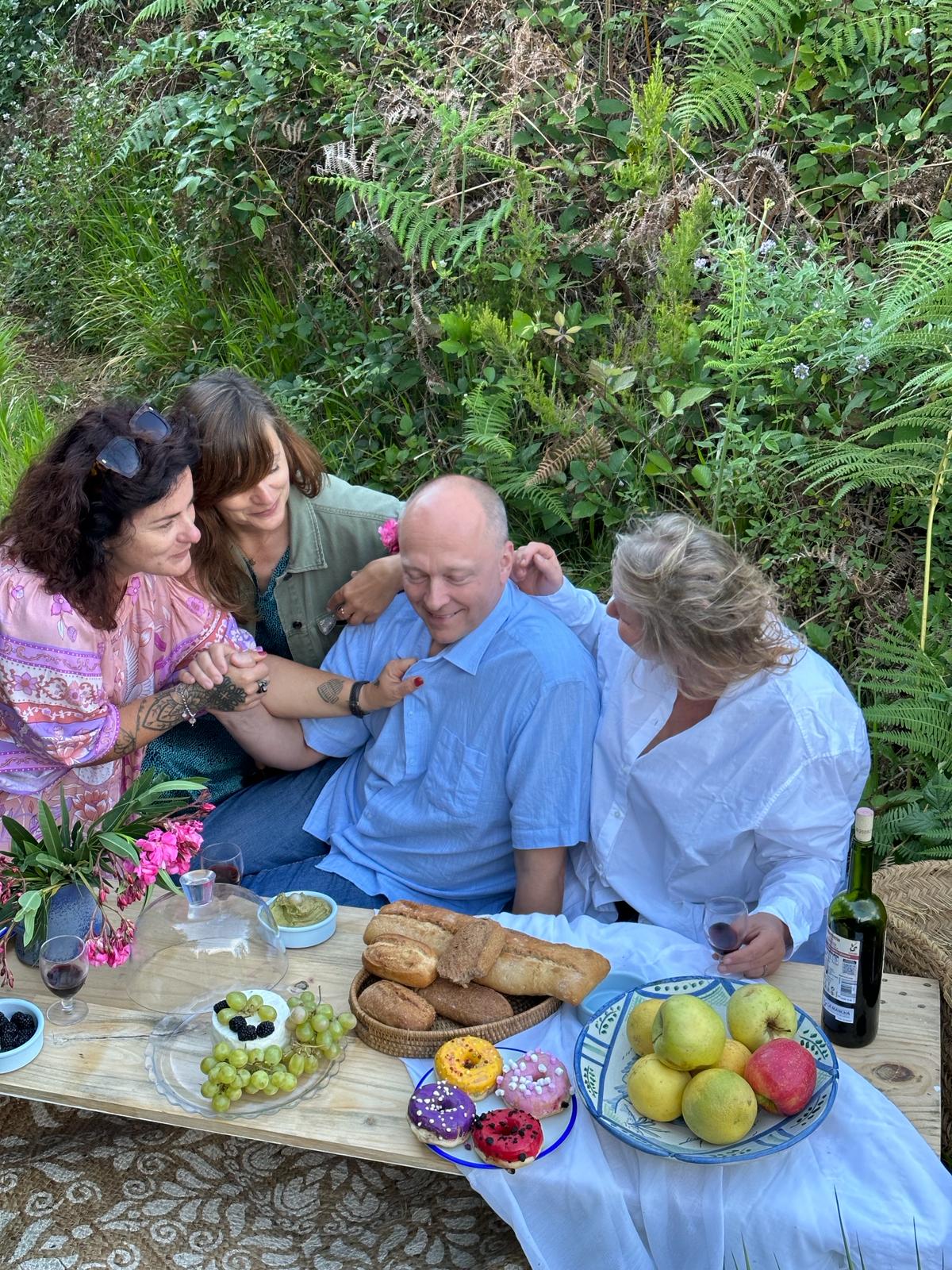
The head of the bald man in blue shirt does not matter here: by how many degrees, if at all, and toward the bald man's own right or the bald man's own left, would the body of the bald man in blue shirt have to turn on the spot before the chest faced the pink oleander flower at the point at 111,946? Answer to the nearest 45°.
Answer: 0° — they already face it

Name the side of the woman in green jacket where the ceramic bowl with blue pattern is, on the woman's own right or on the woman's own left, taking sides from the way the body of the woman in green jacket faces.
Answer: on the woman's own left

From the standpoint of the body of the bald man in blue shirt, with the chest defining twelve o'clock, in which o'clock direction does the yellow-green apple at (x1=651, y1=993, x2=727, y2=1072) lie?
The yellow-green apple is roughly at 10 o'clock from the bald man in blue shirt.

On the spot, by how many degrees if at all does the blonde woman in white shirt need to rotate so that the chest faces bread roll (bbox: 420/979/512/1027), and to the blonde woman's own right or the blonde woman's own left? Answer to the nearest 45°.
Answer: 0° — they already face it

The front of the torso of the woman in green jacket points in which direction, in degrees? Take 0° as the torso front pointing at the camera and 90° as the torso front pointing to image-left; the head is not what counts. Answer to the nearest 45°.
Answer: approximately 45°

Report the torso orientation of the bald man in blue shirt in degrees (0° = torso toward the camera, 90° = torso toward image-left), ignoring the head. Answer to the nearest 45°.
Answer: approximately 45°
